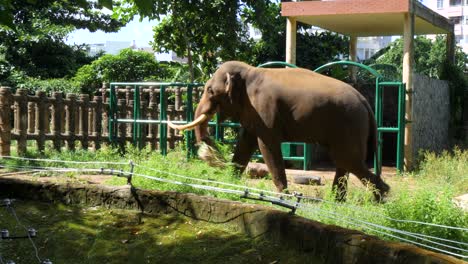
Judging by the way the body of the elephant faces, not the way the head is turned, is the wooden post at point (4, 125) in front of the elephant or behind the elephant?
in front

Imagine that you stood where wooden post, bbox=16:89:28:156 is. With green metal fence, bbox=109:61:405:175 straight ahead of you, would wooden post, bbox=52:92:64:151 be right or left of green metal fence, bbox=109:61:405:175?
left

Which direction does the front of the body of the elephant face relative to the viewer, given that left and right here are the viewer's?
facing to the left of the viewer

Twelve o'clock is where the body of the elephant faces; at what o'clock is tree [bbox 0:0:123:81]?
The tree is roughly at 2 o'clock from the elephant.

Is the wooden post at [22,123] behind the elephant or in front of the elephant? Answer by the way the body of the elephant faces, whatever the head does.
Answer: in front

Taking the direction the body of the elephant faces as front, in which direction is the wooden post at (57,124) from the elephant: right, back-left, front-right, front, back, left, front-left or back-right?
front-right

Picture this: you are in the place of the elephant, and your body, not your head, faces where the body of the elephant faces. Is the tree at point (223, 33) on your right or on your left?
on your right

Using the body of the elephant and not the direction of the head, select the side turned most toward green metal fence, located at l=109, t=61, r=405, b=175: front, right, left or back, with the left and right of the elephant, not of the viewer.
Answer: right

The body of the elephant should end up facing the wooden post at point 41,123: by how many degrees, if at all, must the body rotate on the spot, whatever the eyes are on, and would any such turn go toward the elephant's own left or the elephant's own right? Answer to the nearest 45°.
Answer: approximately 45° to the elephant's own right

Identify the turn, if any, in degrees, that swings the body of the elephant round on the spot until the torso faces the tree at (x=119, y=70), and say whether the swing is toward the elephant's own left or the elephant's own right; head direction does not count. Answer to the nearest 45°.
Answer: approximately 45° to the elephant's own right

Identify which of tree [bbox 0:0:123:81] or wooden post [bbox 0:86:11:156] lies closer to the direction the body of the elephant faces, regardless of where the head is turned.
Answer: the wooden post
